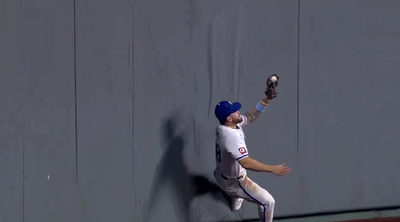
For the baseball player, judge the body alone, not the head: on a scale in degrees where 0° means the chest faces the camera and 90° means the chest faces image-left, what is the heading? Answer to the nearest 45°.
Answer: approximately 270°

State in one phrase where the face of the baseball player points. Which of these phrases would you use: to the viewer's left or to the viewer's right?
to the viewer's right
